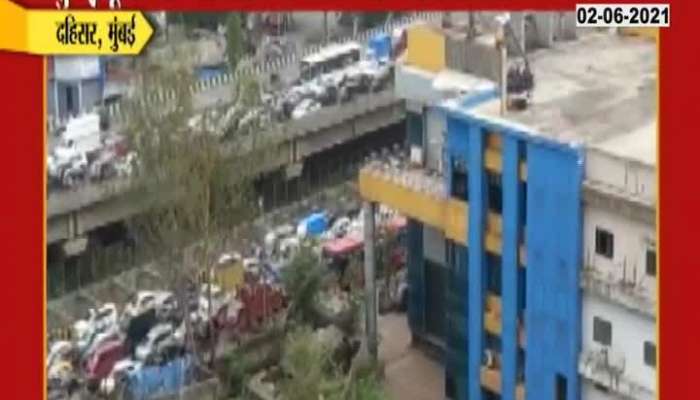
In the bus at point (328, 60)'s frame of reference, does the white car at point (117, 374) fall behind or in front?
in front

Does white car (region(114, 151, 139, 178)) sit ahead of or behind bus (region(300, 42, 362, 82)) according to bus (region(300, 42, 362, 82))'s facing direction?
ahead

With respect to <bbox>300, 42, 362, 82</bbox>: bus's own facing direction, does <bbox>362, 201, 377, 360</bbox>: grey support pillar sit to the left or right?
on its left

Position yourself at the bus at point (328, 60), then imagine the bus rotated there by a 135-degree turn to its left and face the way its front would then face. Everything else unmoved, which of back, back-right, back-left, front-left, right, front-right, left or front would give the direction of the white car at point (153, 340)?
right

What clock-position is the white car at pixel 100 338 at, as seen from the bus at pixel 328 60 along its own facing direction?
The white car is roughly at 11 o'clock from the bus.

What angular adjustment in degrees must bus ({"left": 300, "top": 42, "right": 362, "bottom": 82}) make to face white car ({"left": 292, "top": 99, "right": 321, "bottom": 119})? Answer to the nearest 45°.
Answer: approximately 45° to its left

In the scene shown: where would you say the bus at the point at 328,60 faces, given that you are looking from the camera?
facing the viewer and to the left of the viewer

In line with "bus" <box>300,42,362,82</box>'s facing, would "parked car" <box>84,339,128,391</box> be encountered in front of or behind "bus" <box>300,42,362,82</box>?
in front
